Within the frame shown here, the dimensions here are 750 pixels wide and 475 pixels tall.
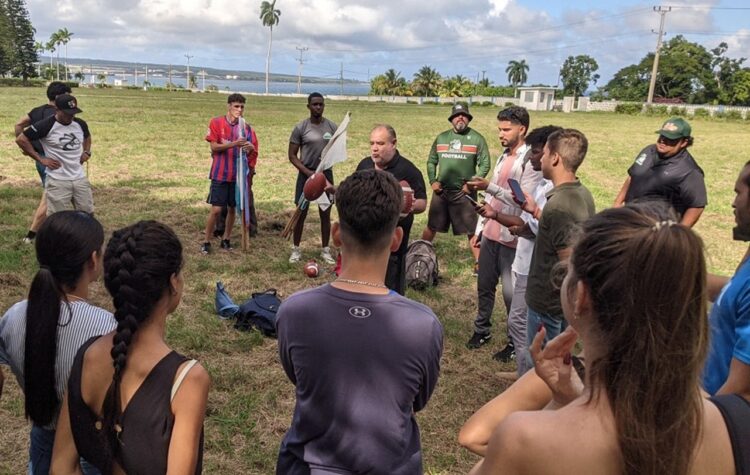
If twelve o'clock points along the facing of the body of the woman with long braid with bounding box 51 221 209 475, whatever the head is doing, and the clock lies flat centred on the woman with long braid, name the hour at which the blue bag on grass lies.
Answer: The blue bag on grass is roughly at 11 o'clock from the woman with long braid.

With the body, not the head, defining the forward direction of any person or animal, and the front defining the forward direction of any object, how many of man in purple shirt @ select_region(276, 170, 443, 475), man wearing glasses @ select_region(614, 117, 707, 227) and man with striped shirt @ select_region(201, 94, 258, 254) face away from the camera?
1

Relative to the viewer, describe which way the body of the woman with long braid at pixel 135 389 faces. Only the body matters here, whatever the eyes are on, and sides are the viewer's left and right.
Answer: facing away from the viewer and to the right of the viewer

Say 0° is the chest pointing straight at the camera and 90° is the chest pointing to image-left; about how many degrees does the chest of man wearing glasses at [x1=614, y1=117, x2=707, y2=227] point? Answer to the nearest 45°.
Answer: approximately 45°

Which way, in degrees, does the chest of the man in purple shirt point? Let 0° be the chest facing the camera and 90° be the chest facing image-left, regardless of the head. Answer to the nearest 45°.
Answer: approximately 180°

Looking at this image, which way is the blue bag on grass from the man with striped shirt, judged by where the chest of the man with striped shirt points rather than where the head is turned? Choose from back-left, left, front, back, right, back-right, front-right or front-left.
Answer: front-right

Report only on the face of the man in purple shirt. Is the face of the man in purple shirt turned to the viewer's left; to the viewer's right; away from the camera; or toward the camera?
away from the camera

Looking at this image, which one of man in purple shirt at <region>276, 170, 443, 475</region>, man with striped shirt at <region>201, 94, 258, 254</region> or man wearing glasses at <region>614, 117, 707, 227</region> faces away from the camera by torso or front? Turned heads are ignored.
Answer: the man in purple shirt

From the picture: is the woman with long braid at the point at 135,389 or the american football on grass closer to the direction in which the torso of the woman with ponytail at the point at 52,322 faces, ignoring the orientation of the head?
the american football on grass

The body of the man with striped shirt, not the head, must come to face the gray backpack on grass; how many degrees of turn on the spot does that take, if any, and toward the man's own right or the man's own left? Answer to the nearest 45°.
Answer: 0° — they already face it

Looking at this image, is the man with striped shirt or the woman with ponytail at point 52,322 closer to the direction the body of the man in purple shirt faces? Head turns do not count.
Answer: the man with striped shirt

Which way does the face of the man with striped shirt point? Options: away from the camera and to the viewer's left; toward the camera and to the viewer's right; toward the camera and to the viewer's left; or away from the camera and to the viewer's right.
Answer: toward the camera and to the viewer's right
